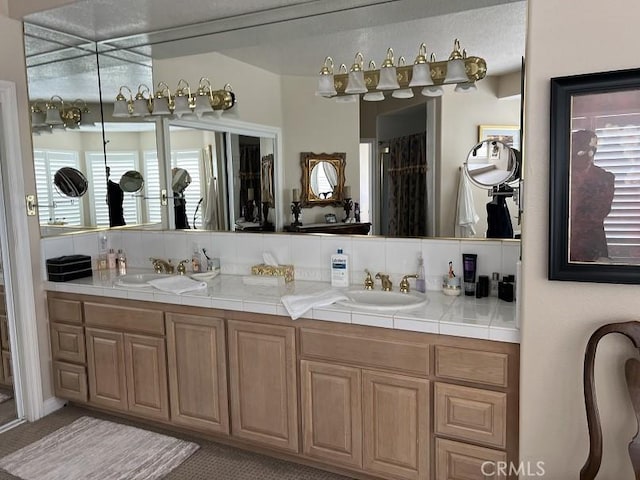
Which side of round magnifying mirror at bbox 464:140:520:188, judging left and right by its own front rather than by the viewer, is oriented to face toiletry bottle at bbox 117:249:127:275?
right

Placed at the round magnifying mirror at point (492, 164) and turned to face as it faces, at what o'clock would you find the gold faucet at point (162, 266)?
The gold faucet is roughly at 3 o'clock from the round magnifying mirror.

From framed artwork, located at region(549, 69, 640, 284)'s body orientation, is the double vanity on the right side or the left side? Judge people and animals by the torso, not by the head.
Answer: on its right

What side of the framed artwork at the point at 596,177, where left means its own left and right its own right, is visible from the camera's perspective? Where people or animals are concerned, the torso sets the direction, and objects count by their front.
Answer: front

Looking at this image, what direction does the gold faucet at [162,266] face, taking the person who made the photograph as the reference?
facing the viewer and to the left of the viewer

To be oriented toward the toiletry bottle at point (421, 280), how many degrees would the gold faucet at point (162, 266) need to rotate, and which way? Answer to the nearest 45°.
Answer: approximately 90° to its left

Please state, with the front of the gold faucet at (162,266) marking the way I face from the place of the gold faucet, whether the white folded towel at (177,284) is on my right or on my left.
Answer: on my left

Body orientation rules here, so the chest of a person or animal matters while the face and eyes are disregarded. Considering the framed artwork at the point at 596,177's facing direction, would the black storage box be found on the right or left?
on its right
